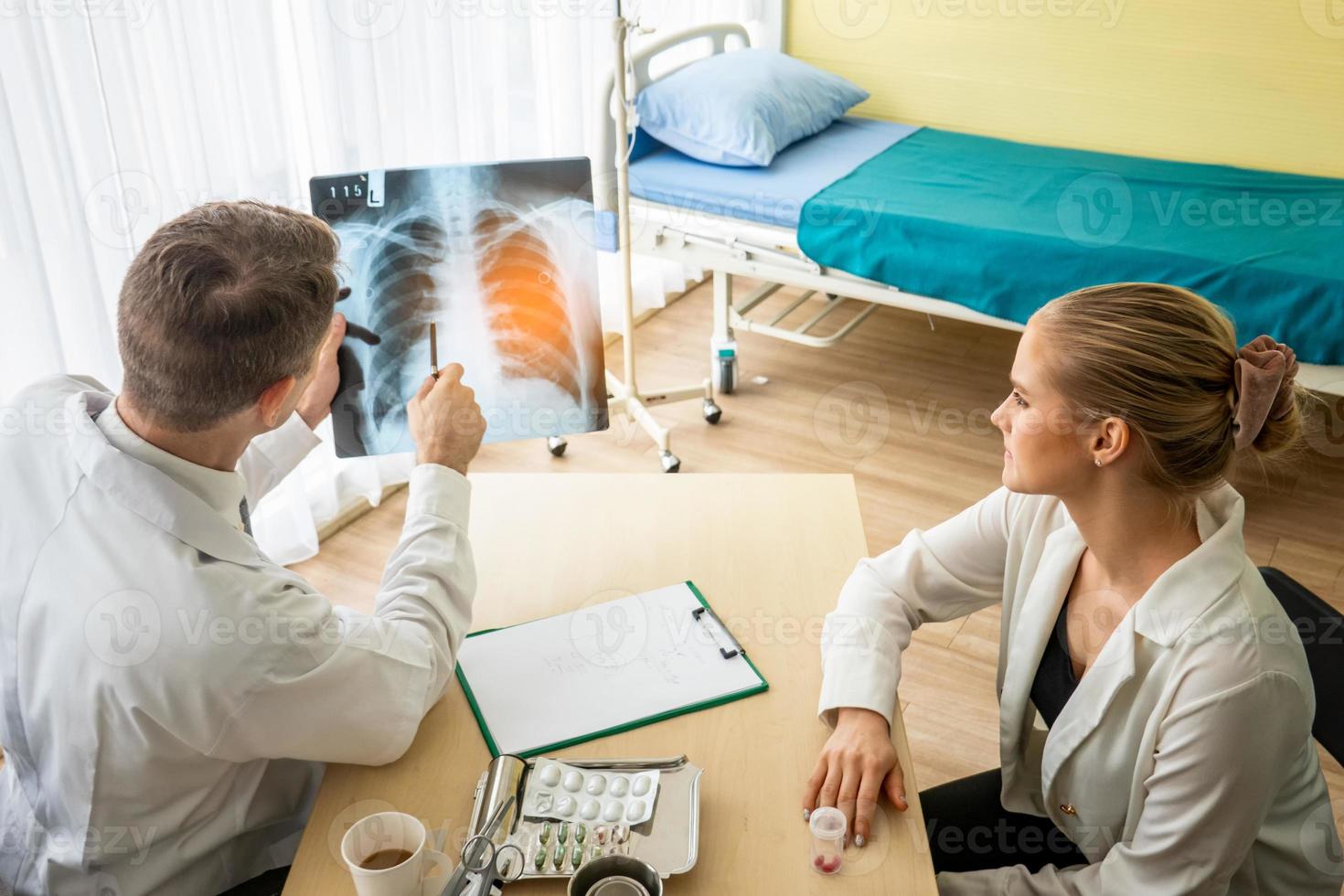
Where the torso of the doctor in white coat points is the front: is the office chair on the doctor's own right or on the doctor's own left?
on the doctor's own right

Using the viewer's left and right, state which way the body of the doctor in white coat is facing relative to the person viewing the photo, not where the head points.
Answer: facing away from the viewer and to the right of the viewer

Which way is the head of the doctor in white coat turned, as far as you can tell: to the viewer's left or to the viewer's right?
to the viewer's right

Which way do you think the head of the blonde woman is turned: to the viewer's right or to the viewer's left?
to the viewer's left
